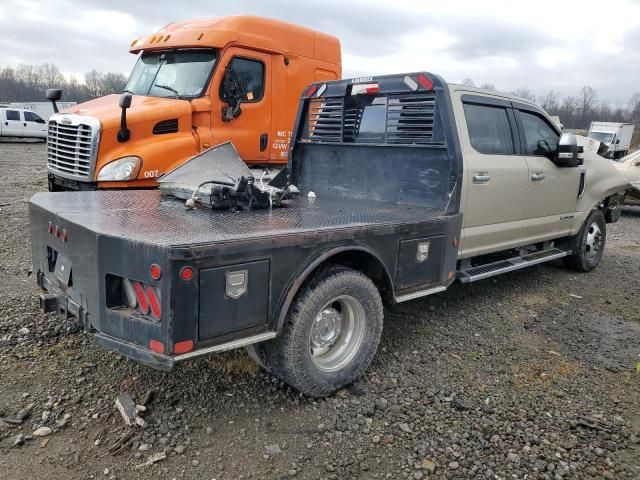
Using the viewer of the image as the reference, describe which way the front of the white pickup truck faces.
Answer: facing to the right of the viewer

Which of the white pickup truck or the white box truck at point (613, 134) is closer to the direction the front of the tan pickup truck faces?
the white box truck

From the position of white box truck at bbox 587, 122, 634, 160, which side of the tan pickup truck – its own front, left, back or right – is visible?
front

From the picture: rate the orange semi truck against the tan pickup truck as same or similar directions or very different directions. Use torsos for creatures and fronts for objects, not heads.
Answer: very different directions

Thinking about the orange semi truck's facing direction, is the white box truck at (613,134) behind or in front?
behind

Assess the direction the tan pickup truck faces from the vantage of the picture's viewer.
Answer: facing away from the viewer and to the right of the viewer

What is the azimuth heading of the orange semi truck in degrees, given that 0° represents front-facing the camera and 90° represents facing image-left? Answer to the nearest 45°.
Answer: approximately 45°

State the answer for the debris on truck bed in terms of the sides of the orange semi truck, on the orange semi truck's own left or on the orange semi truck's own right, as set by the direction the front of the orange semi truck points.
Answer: on the orange semi truck's own left

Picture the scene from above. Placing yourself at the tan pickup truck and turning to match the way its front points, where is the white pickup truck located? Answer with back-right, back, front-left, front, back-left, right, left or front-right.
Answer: left

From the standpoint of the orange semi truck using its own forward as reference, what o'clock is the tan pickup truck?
The tan pickup truck is roughly at 10 o'clock from the orange semi truck.

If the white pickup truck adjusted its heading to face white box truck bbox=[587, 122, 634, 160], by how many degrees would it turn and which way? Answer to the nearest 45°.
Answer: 0° — it already faces it
